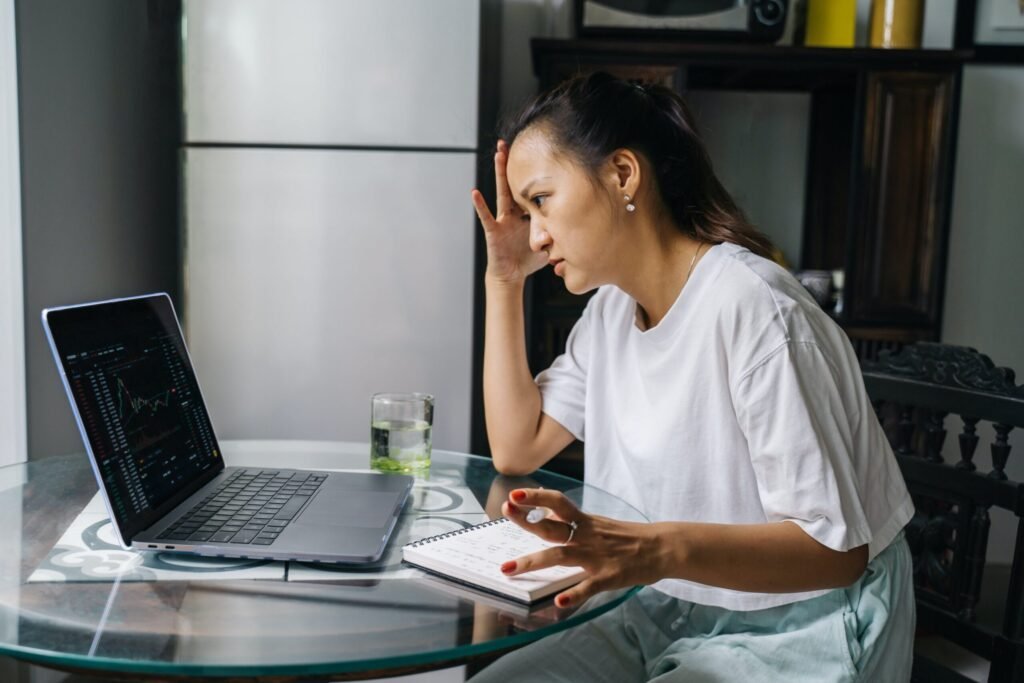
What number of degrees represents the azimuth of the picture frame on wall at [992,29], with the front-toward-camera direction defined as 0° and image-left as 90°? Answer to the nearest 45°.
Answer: approximately 0°

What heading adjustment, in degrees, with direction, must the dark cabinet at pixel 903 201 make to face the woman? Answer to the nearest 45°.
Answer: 0° — it already faces them

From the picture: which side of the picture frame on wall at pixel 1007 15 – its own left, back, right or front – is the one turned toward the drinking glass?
front

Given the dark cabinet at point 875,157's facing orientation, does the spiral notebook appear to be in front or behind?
in front

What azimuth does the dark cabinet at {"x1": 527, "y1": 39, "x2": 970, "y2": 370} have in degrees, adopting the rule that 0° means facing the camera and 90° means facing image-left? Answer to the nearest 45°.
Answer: approximately 0°

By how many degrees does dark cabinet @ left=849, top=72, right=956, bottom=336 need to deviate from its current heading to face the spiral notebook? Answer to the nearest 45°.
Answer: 0° — it already faces it

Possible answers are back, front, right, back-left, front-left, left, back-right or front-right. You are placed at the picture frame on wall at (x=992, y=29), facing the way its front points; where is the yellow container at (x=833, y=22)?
front-right

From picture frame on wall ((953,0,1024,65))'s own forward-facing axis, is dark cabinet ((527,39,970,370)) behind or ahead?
ahead

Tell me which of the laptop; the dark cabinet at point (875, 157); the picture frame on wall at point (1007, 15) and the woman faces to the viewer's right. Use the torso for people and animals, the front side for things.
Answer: the laptop

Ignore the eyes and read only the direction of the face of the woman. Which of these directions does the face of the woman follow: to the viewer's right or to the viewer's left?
to the viewer's left

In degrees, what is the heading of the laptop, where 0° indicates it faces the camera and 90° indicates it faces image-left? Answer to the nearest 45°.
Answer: approximately 270°
